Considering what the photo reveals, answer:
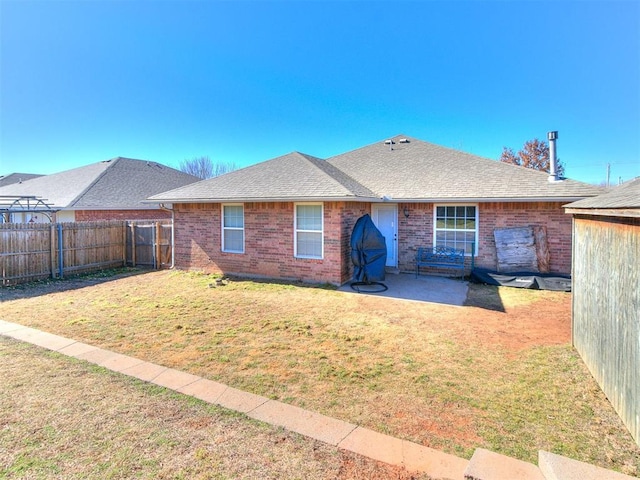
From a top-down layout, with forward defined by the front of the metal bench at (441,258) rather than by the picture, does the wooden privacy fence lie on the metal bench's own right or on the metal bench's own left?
on the metal bench's own right

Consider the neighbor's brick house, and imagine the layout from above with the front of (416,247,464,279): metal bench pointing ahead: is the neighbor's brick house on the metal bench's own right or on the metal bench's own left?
on the metal bench's own right

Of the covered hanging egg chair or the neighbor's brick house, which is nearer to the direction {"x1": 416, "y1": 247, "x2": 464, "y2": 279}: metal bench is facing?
the covered hanging egg chair

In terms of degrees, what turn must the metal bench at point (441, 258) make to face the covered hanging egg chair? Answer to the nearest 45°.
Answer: approximately 45° to its right

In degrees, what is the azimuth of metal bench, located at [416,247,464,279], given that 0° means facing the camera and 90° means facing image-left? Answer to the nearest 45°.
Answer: approximately 0°

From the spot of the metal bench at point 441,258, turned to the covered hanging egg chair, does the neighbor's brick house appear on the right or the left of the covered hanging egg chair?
right
